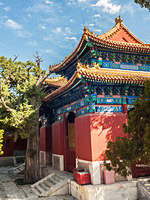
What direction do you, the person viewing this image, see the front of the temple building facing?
facing the viewer and to the left of the viewer

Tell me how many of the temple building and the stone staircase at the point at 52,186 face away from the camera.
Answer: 0

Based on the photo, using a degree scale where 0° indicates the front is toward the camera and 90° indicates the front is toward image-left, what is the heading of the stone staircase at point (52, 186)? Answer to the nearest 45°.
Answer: approximately 45°

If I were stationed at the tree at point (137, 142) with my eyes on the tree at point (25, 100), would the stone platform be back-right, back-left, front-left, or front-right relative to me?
front-right

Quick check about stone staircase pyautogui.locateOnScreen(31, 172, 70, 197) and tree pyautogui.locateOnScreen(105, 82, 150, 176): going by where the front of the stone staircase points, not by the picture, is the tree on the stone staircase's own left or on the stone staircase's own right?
on the stone staircase's own left

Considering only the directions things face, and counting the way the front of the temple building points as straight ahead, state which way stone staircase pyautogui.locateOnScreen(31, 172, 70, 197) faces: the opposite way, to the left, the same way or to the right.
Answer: the same way

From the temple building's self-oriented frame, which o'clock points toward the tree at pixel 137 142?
The tree is roughly at 10 o'clock from the temple building.
